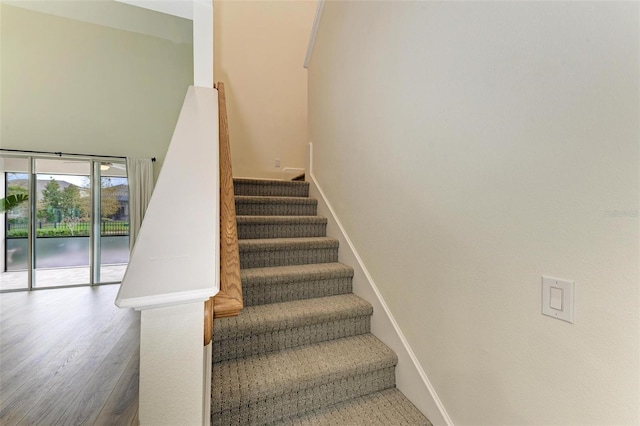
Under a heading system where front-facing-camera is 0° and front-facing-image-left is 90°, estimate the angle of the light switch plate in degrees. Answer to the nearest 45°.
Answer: approximately 45°

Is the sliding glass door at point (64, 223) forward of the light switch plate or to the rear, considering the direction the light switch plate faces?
forward

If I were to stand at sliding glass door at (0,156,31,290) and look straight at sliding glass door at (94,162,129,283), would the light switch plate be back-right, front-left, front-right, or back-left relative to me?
front-right

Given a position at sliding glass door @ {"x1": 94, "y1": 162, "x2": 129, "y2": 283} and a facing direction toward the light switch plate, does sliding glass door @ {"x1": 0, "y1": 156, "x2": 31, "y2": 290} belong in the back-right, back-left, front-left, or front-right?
back-right

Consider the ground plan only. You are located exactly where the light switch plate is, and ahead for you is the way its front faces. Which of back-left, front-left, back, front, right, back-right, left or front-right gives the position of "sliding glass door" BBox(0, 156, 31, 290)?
front-right

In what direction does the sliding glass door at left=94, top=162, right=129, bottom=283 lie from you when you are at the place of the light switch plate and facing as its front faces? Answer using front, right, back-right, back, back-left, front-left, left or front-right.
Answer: front-right

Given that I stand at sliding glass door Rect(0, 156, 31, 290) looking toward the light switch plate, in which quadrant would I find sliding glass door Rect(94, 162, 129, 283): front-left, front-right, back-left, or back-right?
front-left
